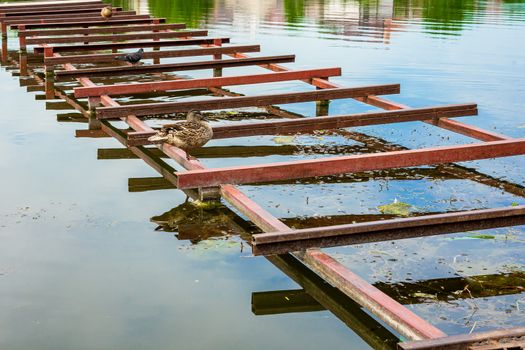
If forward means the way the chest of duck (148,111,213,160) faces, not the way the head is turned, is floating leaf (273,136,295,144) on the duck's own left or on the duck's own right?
on the duck's own left
